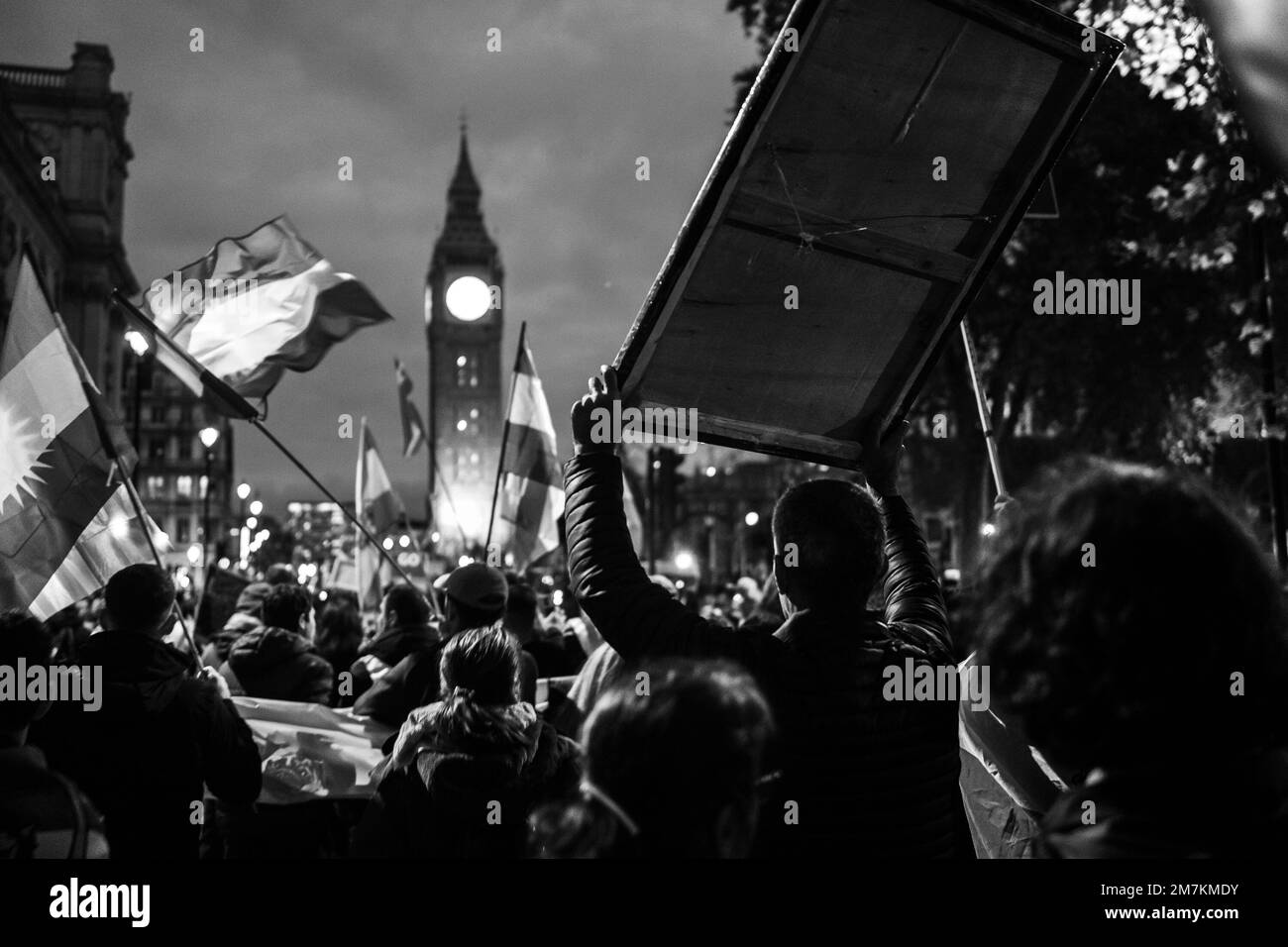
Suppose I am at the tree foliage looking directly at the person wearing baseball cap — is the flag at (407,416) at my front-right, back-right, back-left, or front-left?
front-right

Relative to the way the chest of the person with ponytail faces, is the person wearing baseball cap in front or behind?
in front

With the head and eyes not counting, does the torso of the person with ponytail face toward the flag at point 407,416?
yes

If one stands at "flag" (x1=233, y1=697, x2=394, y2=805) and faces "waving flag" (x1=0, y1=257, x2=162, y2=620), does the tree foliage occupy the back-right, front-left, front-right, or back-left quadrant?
back-right

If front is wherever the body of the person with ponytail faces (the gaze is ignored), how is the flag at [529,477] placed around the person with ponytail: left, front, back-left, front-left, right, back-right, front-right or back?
front

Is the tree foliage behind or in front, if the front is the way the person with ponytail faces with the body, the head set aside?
in front

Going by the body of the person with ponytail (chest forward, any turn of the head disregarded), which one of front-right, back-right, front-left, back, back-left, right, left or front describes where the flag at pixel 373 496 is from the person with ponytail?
front

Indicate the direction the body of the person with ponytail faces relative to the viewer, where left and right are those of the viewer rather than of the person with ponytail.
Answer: facing away from the viewer

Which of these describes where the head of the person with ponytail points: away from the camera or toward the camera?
away from the camera
